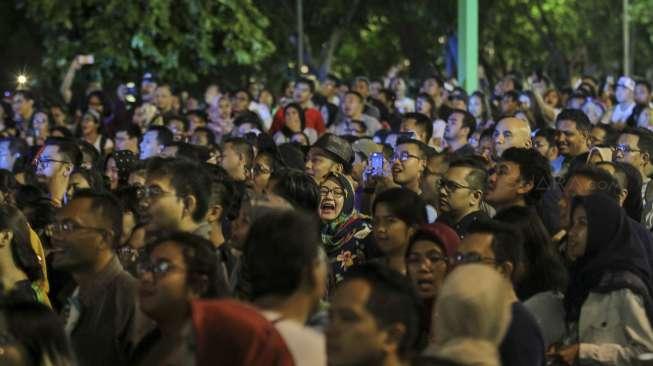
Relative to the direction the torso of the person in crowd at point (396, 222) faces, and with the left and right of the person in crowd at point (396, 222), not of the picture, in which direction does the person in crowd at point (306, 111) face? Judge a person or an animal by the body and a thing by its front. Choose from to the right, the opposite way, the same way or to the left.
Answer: the same way

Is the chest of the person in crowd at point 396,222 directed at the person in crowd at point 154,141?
no

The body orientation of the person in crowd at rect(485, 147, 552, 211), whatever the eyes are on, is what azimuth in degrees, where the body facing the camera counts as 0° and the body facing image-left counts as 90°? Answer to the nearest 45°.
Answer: approximately 90°

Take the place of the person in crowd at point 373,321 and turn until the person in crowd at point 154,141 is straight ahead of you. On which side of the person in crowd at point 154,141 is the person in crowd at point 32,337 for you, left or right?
left

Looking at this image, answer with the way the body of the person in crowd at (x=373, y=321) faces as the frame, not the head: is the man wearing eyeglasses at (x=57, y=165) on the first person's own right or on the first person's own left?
on the first person's own right

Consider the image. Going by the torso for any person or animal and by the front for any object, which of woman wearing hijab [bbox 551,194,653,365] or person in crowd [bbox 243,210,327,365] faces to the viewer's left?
the woman wearing hijab

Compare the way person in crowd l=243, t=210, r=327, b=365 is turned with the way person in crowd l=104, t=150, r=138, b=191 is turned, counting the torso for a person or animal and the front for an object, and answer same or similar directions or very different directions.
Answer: very different directions

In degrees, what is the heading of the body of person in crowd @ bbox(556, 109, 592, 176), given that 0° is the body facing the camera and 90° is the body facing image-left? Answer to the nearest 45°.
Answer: approximately 45°

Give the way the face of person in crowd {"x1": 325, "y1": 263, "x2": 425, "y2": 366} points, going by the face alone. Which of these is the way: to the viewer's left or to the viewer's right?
to the viewer's left

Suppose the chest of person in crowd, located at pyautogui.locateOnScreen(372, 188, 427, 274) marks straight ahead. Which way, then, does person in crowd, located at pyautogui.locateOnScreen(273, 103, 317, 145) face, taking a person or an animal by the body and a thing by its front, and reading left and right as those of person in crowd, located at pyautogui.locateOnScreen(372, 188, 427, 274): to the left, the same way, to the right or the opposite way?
the same way

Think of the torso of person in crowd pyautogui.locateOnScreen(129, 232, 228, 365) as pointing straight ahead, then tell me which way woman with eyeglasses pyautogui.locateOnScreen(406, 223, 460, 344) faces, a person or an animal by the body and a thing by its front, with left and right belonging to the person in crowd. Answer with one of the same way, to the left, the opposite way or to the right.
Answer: the same way

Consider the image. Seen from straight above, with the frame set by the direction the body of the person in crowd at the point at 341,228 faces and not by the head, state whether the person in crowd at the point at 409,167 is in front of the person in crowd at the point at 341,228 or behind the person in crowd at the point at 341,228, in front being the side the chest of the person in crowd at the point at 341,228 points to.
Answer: behind

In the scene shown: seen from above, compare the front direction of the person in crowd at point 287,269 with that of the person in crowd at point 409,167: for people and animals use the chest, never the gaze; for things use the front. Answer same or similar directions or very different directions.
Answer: very different directions

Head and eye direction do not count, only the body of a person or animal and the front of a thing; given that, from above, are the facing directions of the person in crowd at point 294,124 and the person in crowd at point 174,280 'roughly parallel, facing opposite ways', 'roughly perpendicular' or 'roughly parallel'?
roughly parallel

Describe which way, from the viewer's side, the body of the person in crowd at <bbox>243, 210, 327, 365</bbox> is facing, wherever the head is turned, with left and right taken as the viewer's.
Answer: facing away from the viewer and to the right of the viewer

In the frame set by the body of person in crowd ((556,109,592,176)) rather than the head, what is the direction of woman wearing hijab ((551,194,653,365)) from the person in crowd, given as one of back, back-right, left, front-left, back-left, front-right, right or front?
front-left
